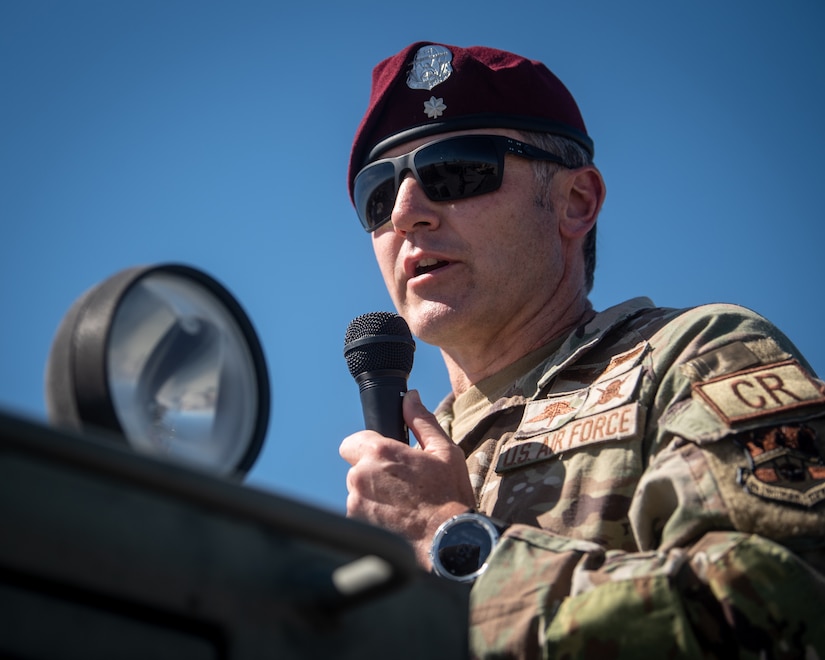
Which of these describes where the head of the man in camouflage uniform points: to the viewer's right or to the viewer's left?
to the viewer's left

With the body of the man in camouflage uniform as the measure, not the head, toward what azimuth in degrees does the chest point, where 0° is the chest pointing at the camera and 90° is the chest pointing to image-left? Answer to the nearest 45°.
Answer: approximately 45°
